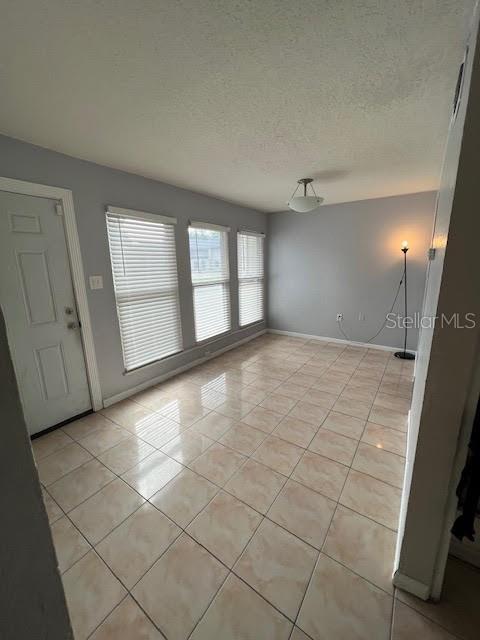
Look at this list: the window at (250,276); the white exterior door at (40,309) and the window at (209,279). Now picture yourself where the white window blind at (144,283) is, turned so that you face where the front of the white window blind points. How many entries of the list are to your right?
1

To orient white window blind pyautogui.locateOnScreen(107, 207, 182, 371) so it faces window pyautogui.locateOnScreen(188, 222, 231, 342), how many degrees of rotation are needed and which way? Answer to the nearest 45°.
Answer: approximately 90° to its left

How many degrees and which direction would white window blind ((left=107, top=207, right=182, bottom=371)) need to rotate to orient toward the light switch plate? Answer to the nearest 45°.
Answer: approximately 90° to its right

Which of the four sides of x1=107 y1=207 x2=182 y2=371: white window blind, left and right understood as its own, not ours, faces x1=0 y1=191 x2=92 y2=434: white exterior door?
right

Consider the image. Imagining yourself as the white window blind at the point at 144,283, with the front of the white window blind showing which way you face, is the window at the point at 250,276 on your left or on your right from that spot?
on your left

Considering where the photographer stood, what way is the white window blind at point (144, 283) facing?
facing the viewer and to the right of the viewer
